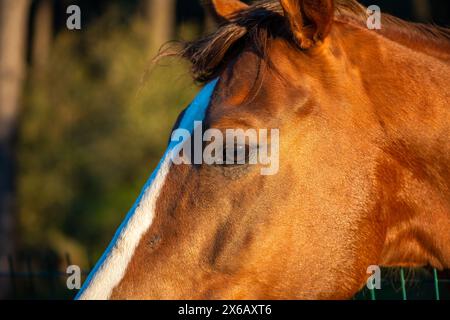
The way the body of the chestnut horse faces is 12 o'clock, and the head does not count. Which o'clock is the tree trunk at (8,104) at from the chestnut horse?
The tree trunk is roughly at 2 o'clock from the chestnut horse.

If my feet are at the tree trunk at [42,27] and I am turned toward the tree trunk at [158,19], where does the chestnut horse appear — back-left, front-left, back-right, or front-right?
front-right

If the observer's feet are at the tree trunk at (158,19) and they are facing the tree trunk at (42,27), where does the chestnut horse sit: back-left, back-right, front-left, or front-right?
back-left

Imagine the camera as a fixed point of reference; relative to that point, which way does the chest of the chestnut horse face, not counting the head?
to the viewer's left

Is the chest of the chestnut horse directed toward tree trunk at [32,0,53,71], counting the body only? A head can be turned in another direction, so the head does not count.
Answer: no

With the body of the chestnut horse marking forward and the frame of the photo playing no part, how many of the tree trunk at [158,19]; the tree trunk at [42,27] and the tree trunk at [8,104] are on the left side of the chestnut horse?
0

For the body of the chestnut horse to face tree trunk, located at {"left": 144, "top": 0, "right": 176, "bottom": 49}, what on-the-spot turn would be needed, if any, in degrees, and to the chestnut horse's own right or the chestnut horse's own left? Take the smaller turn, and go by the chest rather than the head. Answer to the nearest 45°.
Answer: approximately 90° to the chestnut horse's own right
